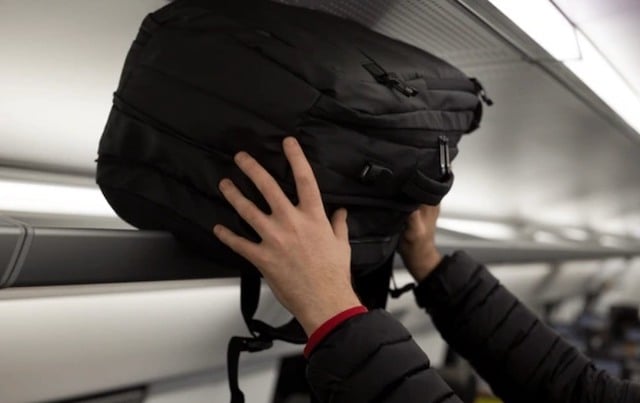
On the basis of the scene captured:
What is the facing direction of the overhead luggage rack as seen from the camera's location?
facing the viewer and to the right of the viewer
